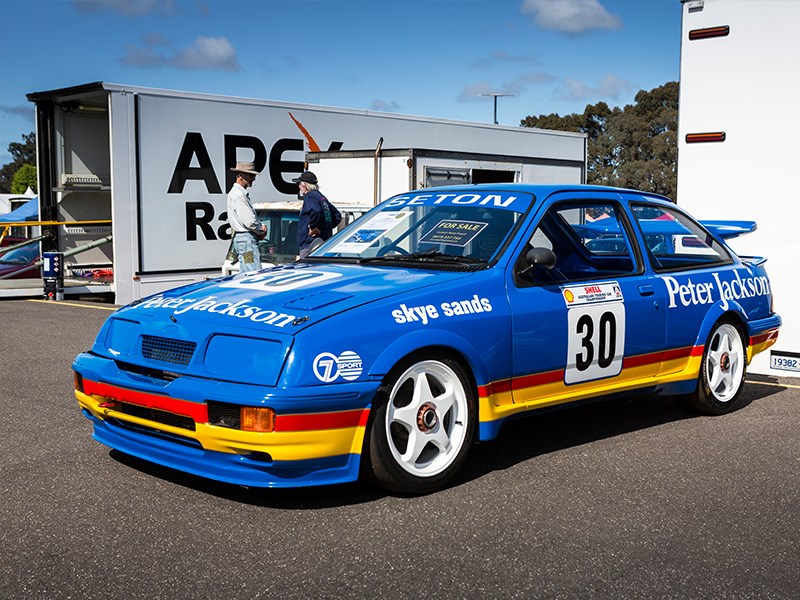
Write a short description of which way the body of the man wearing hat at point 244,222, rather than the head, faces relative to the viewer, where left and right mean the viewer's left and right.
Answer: facing to the right of the viewer

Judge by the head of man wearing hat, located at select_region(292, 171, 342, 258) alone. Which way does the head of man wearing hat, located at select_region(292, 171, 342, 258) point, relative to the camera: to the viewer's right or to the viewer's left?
to the viewer's left

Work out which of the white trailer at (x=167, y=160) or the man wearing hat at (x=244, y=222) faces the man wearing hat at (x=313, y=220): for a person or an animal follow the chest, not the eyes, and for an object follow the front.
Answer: the man wearing hat at (x=244, y=222)

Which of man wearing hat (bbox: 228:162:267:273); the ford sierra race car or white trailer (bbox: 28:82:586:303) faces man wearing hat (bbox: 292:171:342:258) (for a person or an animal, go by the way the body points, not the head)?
man wearing hat (bbox: 228:162:267:273)

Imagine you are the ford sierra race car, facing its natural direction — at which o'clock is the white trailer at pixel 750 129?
The white trailer is roughly at 6 o'clock from the ford sierra race car.

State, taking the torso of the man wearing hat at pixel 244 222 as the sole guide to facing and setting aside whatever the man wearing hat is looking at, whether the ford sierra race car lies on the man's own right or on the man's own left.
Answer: on the man's own right

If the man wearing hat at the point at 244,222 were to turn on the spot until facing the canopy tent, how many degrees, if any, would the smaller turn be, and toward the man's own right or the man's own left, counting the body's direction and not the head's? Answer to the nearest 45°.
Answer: approximately 90° to the man's own left

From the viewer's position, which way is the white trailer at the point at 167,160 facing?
facing away from the viewer and to the right of the viewer
